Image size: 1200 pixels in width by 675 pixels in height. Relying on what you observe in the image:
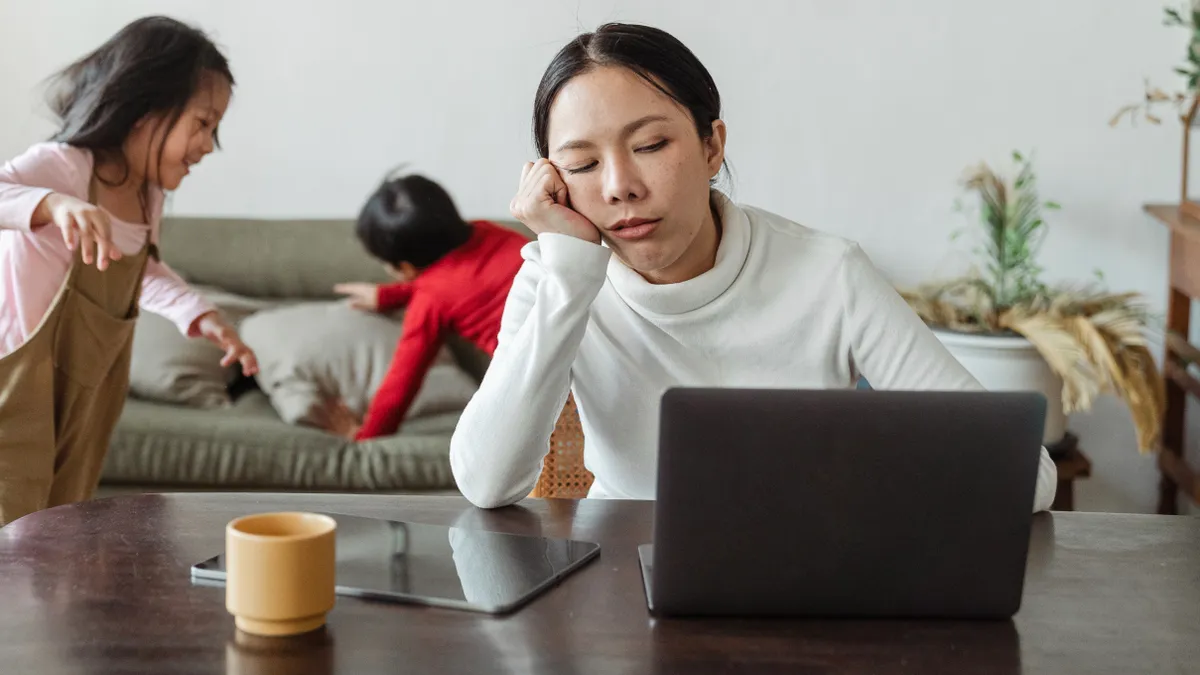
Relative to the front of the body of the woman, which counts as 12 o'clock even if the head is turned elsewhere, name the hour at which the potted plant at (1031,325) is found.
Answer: The potted plant is roughly at 7 o'clock from the woman.

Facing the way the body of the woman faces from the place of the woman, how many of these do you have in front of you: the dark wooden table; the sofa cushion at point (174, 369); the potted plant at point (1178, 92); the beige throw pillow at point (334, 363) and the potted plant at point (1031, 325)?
1

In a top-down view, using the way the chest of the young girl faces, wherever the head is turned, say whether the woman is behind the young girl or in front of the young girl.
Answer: in front

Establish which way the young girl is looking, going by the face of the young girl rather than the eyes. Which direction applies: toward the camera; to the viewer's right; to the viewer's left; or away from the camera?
to the viewer's right

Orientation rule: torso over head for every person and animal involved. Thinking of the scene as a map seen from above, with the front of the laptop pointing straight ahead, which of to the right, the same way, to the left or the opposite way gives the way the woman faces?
the opposite way

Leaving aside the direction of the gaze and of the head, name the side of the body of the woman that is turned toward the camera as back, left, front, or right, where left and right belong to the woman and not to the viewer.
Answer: front

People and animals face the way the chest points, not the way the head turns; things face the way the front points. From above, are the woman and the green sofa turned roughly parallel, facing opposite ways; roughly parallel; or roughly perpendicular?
roughly parallel

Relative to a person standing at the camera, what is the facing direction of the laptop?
facing away from the viewer

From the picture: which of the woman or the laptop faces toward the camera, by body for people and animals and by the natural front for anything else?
the woman

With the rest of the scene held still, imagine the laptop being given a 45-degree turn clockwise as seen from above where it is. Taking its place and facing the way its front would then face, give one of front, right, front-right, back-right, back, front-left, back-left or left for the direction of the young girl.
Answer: left

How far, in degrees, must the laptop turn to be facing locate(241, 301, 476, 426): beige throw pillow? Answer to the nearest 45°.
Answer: approximately 45° to its left

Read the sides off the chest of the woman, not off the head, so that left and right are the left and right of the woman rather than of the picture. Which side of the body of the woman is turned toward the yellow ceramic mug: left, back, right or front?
front

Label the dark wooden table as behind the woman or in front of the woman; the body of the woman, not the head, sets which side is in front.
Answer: in front

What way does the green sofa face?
toward the camera
